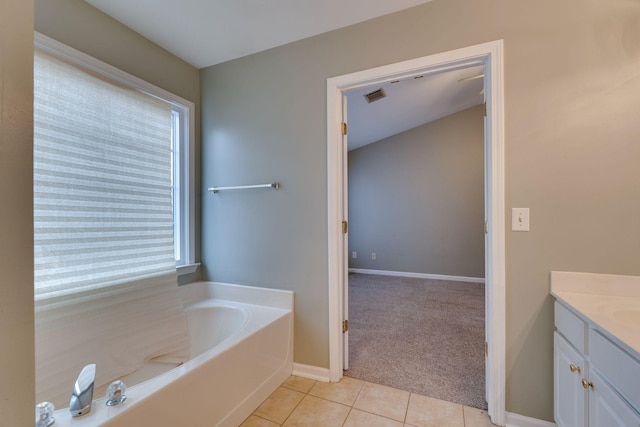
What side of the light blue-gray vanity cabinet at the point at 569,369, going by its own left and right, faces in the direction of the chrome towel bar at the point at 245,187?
front

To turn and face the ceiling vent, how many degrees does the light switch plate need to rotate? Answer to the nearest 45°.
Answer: approximately 135° to its right

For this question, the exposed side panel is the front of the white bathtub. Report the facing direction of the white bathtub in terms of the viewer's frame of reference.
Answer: facing the viewer and to the right of the viewer

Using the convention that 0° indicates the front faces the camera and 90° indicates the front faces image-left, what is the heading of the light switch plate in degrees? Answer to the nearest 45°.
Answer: approximately 0°

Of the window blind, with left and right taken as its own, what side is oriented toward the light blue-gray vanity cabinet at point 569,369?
front

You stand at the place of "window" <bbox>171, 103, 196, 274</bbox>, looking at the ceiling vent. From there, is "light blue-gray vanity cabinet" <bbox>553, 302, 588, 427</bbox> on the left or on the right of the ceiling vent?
right

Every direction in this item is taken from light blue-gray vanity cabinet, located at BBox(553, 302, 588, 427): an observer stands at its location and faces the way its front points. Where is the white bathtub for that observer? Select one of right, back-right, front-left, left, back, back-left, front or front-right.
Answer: front-left

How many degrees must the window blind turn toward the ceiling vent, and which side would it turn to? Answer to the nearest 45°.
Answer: approximately 45° to its left

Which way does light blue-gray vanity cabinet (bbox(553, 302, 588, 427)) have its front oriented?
to the viewer's left
